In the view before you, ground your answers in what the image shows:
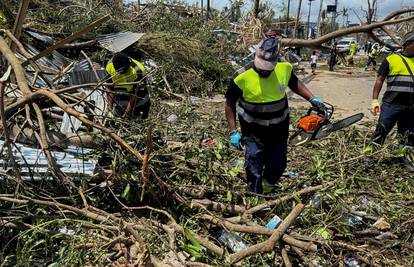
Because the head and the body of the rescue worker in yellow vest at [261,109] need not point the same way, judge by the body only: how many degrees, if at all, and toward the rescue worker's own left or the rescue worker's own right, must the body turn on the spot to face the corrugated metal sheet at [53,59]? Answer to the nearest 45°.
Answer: approximately 135° to the rescue worker's own right

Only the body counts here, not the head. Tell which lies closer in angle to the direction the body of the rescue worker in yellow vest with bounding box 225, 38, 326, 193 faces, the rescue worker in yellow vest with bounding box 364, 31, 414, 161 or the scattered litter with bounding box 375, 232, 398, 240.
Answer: the scattered litter

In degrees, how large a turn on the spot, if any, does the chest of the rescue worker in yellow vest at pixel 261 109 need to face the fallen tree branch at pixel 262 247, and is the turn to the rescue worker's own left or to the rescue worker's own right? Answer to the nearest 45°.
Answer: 0° — they already face it

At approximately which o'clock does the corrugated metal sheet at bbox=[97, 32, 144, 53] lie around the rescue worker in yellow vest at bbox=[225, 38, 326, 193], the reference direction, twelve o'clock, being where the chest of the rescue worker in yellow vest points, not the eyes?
The corrugated metal sheet is roughly at 5 o'clock from the rescue worker in yellow vest.

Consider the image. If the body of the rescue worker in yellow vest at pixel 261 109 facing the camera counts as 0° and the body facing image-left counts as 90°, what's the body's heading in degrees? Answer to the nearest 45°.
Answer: approximately 0°

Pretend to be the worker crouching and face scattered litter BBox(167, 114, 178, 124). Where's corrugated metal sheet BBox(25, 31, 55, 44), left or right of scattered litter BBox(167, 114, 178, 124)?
left

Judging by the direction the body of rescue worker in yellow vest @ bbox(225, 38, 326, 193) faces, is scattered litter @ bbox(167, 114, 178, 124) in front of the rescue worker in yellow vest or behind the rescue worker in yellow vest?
behind

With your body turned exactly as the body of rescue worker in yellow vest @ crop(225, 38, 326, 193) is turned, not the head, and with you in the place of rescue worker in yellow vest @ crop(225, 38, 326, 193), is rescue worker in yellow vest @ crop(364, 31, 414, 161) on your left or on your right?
on your left

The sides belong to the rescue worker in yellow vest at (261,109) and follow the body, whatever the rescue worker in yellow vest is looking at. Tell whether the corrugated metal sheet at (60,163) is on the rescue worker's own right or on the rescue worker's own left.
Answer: on the rescue worker's own right

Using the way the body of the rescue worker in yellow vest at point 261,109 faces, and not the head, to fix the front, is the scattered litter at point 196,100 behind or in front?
behind
